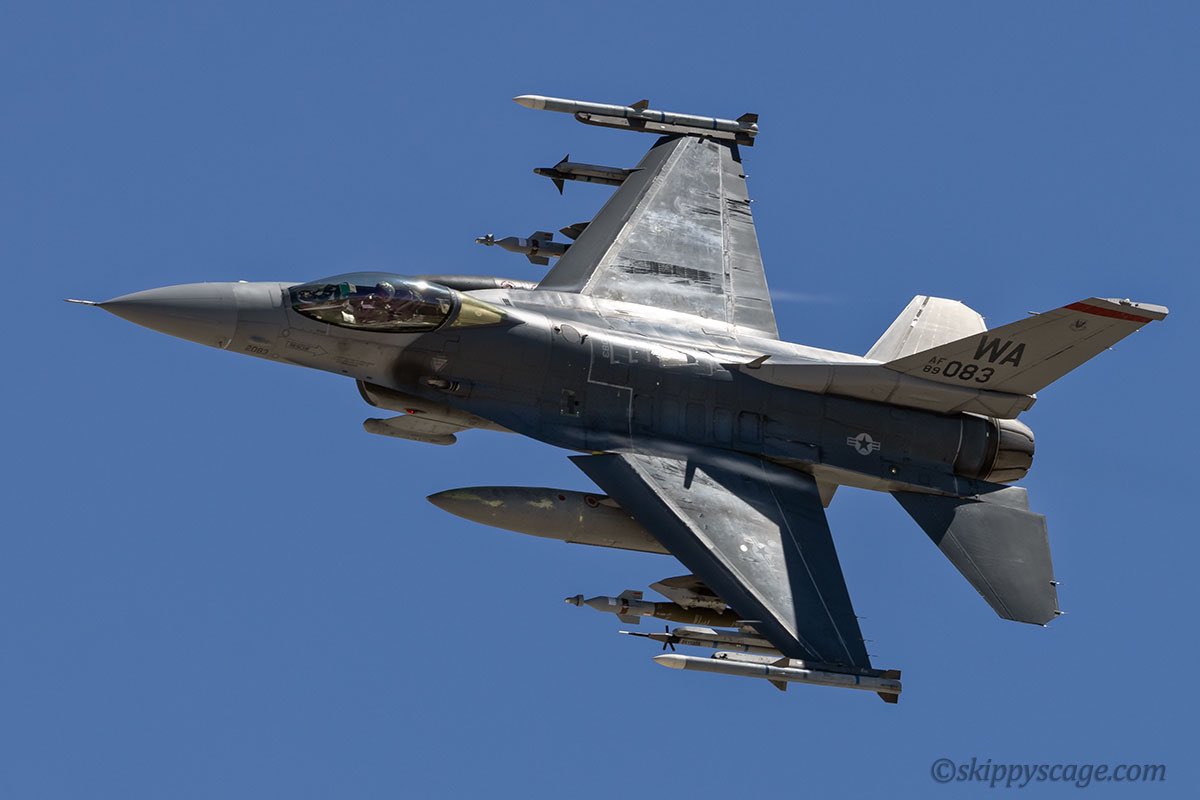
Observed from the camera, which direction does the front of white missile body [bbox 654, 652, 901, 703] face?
facing to the left of the viewer
